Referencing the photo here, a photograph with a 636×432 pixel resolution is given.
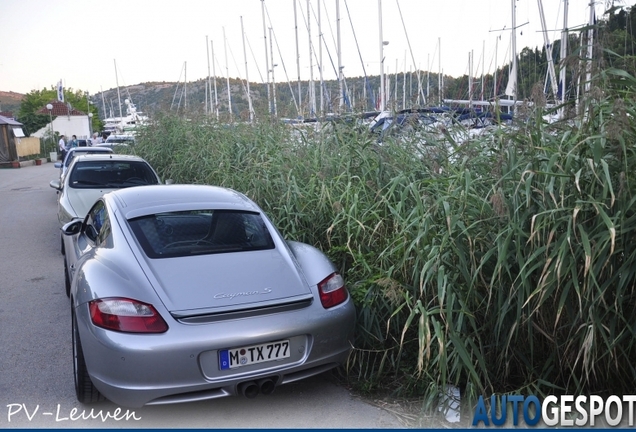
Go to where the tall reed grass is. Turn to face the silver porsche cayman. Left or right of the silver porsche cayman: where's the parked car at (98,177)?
right

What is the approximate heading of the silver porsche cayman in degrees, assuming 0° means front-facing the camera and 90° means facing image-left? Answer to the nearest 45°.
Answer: approximately 135°

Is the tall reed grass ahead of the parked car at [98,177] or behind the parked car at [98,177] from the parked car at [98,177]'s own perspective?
ahead

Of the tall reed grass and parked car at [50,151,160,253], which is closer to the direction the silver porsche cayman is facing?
the parked car

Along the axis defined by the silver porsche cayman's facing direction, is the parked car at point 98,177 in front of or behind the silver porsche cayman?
in front
